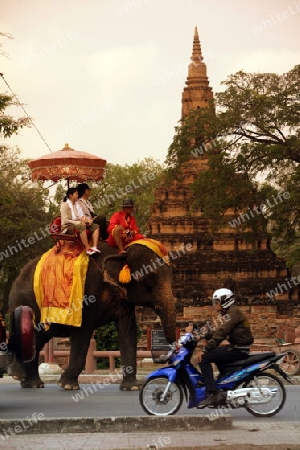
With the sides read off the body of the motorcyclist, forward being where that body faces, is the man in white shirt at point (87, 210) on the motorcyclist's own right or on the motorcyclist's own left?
on the motorcyclist's own right

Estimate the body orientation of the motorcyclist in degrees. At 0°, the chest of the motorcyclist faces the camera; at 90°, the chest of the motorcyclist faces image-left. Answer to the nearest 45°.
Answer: approximately 90°

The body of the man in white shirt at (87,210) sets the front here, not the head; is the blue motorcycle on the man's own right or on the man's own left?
on the man's own right

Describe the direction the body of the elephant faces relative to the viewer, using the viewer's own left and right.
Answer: facing to the right of the viewer

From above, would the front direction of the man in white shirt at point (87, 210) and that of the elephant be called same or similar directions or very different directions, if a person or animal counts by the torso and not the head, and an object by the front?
same or similar directions

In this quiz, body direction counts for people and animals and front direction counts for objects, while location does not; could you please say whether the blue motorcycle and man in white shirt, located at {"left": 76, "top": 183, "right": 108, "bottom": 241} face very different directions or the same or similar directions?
very different directions

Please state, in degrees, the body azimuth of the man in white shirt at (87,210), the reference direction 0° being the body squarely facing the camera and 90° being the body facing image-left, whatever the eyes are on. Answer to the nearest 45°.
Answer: approximately 270°

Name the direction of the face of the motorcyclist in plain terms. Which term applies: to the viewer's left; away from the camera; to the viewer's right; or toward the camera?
to the viewer's left

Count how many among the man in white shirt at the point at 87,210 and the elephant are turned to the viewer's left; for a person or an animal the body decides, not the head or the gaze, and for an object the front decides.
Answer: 0

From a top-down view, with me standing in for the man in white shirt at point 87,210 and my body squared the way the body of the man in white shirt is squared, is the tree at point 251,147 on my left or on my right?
on my left

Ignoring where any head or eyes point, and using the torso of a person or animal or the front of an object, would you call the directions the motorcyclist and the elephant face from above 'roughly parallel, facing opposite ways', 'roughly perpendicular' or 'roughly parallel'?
roughly parallel, facing opposite ways

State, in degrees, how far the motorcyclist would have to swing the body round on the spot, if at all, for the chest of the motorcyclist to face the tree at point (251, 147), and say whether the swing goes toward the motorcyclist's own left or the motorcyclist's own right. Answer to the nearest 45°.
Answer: approximately 90° to the motorcyclist's own right

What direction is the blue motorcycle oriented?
to the viewer's left
